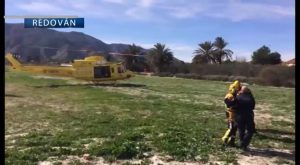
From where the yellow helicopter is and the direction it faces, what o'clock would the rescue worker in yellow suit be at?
The rescue worker in yellow suit is roughly at 3 o'clock from the yellow helicopter.

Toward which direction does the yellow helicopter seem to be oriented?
to the viewer's right
